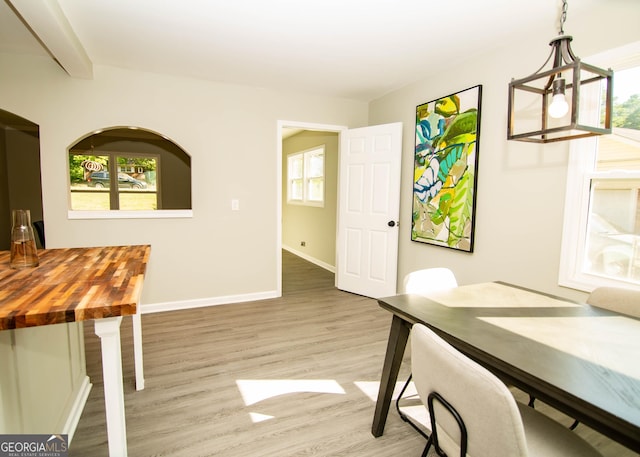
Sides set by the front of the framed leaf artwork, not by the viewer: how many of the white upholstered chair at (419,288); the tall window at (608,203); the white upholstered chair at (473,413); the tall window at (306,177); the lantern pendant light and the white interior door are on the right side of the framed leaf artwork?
2

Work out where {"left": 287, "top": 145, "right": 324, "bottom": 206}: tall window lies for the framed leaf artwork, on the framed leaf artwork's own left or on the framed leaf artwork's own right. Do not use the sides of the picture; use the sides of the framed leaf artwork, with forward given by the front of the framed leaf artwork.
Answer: on the framed leaf artwork's own right

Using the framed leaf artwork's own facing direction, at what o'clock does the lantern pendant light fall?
The lantern pendant light is roughly at 10 o'clock from the framed leaf artwork.

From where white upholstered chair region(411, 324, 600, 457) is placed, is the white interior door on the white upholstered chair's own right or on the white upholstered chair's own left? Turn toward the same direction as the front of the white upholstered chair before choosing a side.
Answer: on the white upholstered chair's own left

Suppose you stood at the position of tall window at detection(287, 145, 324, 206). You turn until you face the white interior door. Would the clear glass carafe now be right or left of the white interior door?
right

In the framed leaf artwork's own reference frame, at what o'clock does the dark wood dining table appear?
The dark wood dining table is roughly at 10 o'clock from the framed leaf artwork.

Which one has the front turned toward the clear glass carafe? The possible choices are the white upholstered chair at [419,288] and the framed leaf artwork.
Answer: the framed leaf artwork

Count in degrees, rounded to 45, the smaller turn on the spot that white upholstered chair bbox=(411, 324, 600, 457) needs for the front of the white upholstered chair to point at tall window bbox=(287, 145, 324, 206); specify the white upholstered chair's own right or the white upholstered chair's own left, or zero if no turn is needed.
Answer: approximately 90° to the white upholstered chair's own left

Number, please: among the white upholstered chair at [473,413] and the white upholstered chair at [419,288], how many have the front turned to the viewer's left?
0

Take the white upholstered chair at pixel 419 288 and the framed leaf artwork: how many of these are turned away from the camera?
0

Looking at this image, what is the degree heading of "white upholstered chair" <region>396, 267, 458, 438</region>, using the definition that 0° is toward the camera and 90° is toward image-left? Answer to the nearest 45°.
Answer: approximately 315°

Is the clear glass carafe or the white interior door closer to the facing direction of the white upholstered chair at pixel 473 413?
the white interior door

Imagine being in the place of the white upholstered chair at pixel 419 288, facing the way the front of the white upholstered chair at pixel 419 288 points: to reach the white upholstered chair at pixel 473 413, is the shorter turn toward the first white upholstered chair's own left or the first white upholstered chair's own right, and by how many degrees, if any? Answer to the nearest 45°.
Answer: approximately 45° to the first white upholstered chair's own right

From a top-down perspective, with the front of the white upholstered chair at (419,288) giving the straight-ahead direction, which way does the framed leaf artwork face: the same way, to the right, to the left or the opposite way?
to the right

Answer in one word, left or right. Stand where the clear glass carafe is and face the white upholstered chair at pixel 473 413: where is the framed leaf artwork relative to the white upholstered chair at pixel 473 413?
left

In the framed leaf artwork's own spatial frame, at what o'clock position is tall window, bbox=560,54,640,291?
The tall window is roughly at 9 o'clock from the framed leaf artwork.

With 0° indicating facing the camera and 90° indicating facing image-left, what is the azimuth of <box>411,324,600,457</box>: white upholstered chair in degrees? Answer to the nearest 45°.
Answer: approximately 225°
